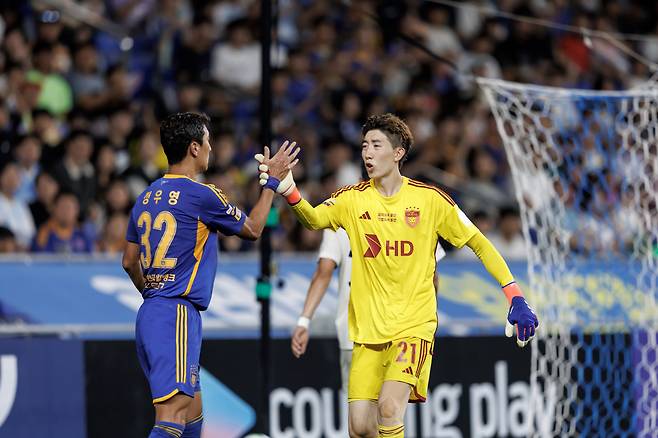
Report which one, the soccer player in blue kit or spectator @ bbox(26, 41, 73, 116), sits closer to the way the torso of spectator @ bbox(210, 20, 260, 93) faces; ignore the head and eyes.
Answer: the soccer player in blue kit

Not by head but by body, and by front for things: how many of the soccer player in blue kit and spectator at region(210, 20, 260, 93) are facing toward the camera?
1

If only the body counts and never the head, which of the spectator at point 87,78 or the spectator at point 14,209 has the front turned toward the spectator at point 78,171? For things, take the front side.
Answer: the spectator at point 87,78

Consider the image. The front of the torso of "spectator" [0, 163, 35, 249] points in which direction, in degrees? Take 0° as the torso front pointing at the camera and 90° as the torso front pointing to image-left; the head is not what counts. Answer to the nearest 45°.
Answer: approximately 0°

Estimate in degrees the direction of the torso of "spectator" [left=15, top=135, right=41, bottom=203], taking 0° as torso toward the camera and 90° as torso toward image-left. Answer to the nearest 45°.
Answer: approximately 0°

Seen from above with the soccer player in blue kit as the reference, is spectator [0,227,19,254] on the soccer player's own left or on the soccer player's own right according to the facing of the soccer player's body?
on the soccer player's own left

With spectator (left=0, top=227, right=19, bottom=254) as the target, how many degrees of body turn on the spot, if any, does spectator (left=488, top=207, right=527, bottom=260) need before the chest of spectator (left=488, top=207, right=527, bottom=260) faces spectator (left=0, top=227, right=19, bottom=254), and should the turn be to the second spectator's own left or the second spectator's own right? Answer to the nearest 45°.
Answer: approximately 45° to the second spectator's own right
